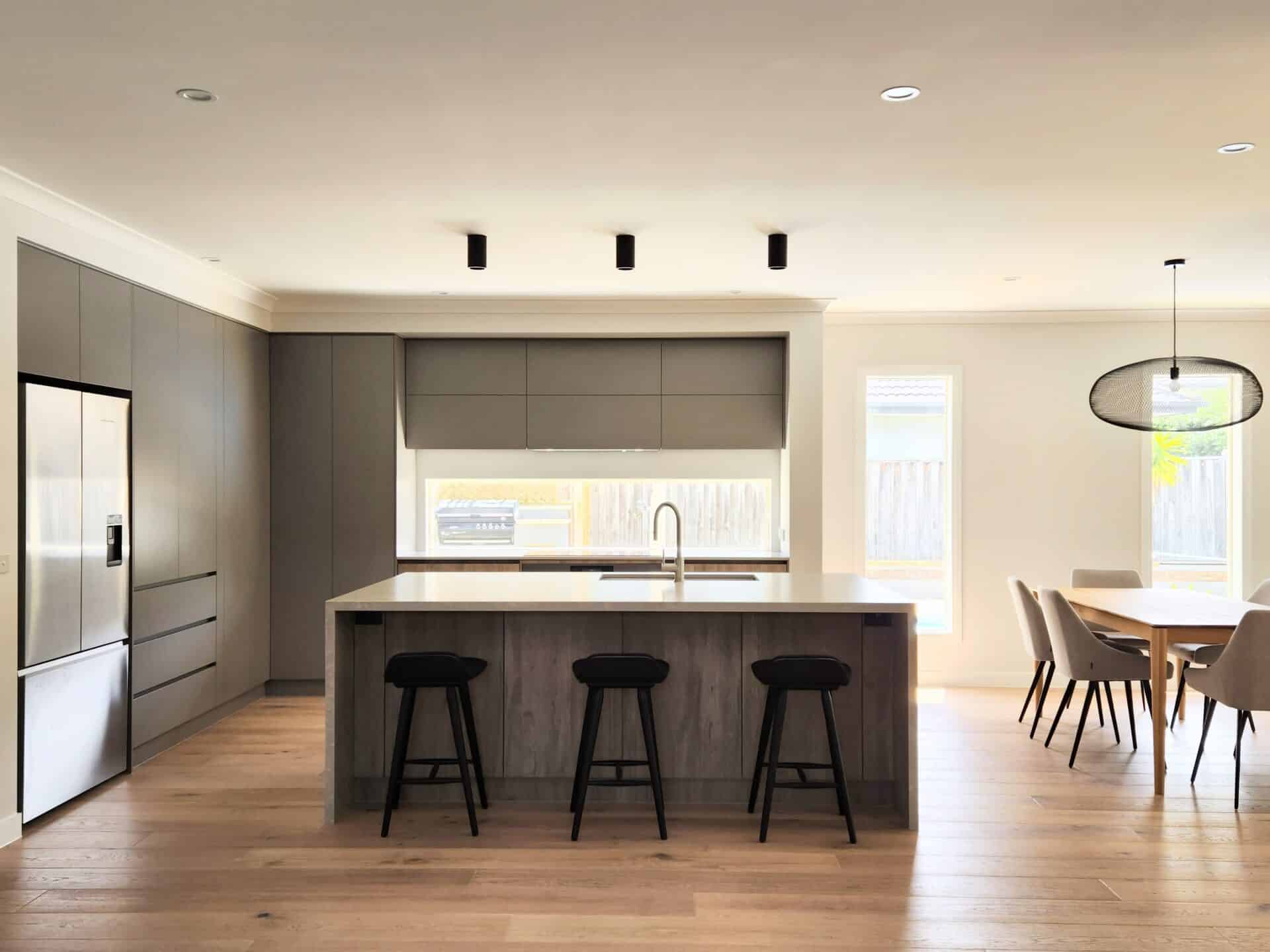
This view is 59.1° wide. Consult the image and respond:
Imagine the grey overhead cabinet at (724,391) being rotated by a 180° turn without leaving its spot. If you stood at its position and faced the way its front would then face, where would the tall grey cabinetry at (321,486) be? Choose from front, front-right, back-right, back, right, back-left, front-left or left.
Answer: left

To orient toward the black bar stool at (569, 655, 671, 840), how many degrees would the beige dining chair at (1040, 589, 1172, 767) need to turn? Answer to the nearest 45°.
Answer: approximately 180°

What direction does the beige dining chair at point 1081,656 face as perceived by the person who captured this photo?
facing away from the viewer and to the right of the viewer

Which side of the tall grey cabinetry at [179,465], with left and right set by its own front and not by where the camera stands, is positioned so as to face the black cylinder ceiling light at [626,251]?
front

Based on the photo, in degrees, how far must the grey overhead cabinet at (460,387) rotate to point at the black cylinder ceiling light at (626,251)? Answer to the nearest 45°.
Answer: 0° — it already faces it

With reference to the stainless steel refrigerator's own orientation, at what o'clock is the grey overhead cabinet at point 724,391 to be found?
The grey overhead cabinet is roughly at 10 o'clock from the stainless steel refrigerator.

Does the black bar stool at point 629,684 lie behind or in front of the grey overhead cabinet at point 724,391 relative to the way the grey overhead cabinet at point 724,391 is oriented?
in front

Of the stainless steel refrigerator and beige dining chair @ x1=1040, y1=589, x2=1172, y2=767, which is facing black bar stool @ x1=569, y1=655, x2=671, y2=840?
the stainless steel refrigerator

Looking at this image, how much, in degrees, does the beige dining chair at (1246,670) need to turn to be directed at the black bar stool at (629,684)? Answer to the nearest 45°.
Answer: approximately 90° to its left

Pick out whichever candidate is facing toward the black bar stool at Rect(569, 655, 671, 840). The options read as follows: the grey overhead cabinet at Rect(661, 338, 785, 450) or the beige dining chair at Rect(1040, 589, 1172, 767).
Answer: the grey overhead cabinet

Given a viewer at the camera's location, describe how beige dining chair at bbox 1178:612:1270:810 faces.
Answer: facing away from the viewer and to the left of the viewer

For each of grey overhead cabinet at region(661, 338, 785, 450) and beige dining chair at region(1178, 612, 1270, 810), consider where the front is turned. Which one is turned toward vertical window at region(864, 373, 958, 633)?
the beige dining chair

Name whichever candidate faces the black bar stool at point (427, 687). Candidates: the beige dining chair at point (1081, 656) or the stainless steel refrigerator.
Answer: the stainless steel refrigerator
